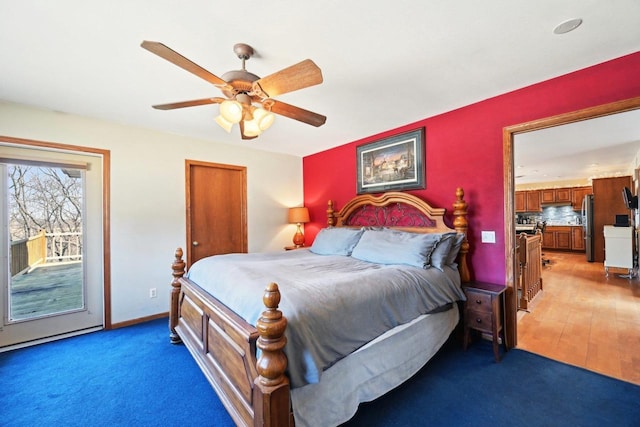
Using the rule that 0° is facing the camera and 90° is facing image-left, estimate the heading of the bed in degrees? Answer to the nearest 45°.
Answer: approximately 45°

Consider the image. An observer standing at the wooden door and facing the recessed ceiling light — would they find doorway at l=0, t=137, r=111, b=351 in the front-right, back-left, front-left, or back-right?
back-right

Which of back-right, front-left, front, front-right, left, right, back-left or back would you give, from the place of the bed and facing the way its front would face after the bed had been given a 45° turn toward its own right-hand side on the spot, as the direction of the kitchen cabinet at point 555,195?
back-right

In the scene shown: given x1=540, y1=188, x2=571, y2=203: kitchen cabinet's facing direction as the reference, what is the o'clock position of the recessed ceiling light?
The recessed ceiling light is roughly at 12 o'clock from the kitchen cabinet.

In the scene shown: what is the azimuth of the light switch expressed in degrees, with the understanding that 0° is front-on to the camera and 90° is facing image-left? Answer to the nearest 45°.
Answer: approximately 0°

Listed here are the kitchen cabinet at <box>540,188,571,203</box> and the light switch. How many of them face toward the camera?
2

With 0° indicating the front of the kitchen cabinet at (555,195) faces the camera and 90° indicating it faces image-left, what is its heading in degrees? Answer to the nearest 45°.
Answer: approximately 0°

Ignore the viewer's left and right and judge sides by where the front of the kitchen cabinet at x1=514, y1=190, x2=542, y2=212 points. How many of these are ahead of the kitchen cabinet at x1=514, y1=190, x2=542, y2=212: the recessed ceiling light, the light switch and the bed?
3
